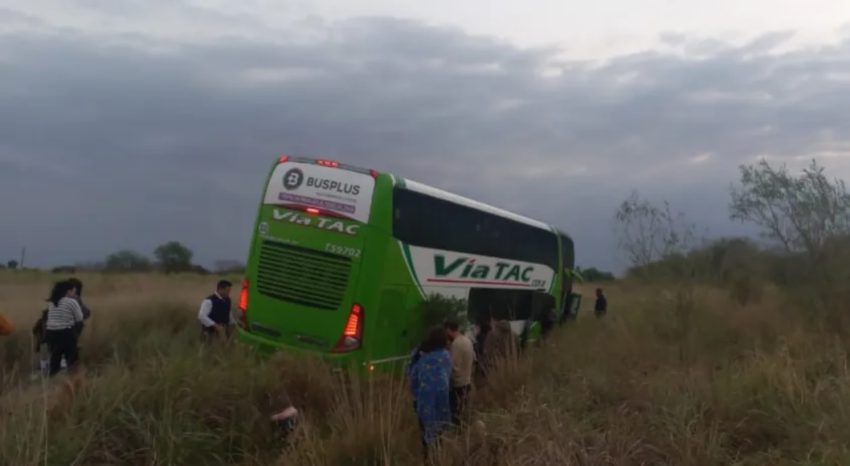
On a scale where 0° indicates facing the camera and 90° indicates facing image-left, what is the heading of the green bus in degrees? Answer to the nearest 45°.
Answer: approximately 225°

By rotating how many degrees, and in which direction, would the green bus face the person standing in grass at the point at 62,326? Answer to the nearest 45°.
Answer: approximately 135° to its left

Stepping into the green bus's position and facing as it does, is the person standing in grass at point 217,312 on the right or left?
on its left

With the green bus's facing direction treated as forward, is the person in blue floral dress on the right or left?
on its right

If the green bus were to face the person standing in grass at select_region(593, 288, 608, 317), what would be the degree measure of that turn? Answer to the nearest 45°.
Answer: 0° — it already faces them

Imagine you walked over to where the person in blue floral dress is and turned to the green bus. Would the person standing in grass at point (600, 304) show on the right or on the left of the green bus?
right
